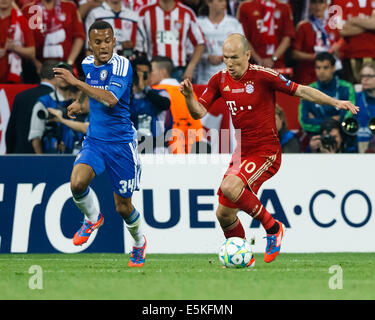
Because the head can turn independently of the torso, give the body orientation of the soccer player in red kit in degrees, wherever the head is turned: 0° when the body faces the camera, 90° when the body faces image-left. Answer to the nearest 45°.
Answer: approximately 45°

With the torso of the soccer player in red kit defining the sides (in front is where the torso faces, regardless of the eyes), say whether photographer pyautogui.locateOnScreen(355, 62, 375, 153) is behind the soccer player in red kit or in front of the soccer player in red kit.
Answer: behind

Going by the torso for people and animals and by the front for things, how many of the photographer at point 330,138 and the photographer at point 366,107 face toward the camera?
2
